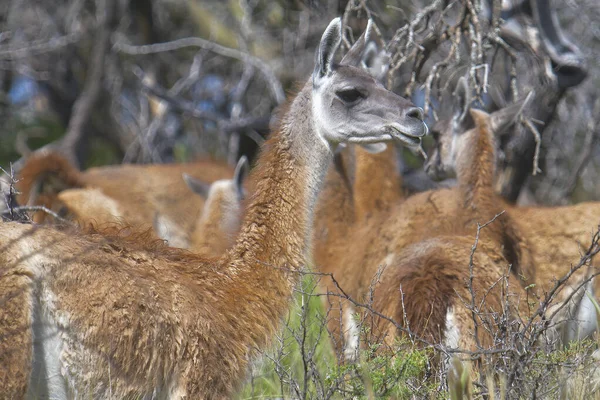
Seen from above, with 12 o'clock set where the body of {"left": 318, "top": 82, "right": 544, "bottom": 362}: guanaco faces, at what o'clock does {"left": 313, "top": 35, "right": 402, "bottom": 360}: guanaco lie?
{"left": 313, "top": 35, "right": 402, "bottom": 360}: guanaco is roughly at 8 o'clock from {"left": 318, "top": 82, "right": 544, "bottom": 362}: guanaco.

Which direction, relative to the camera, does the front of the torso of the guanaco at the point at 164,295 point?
to the viewer's right

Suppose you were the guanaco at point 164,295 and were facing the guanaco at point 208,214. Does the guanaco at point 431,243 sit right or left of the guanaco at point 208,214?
right

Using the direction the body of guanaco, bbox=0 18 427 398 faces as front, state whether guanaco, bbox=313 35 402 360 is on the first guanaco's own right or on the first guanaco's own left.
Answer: on the first guanaco's own left

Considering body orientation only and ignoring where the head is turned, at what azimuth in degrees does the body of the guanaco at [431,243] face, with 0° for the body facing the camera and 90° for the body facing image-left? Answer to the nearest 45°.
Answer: approximately 270°
